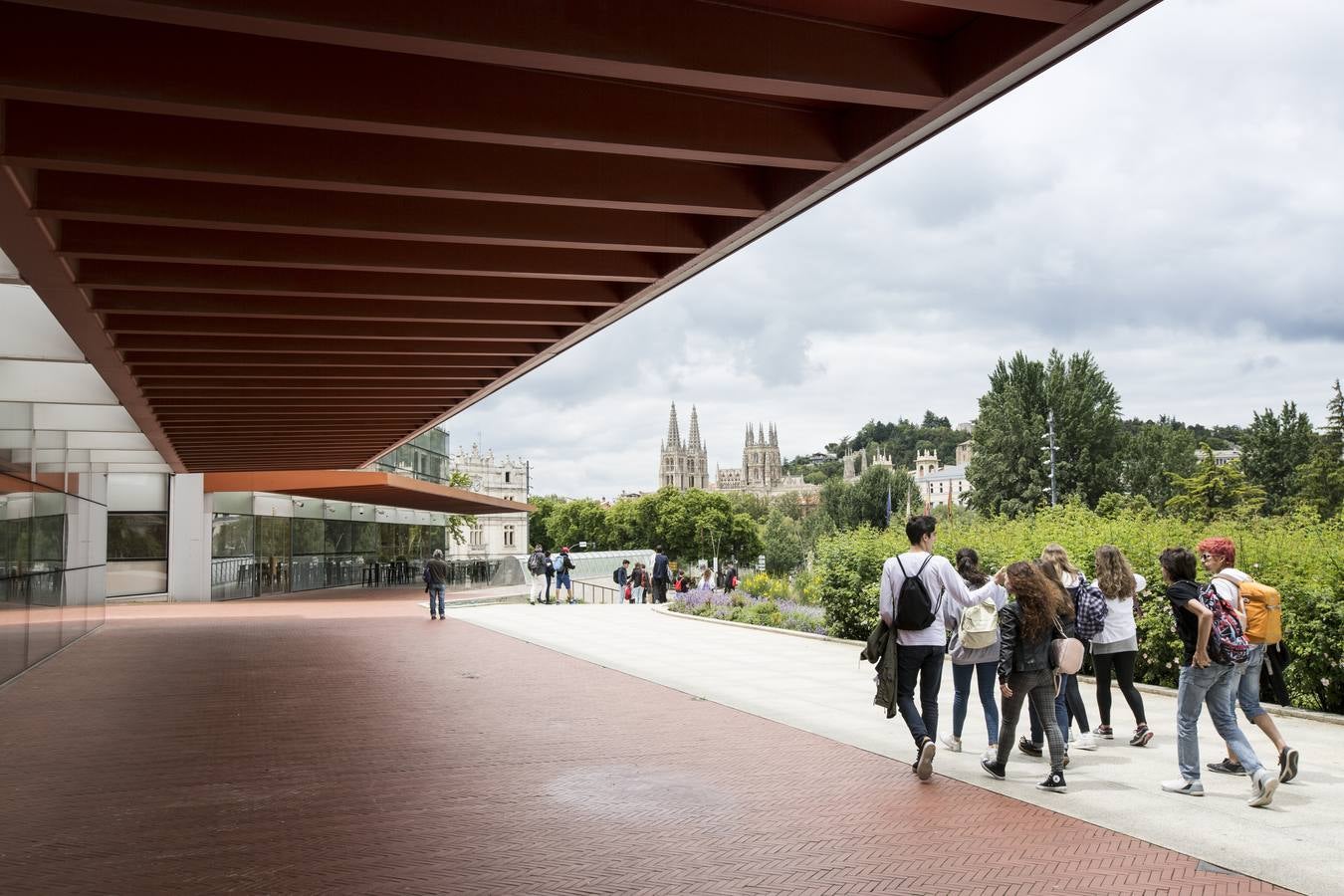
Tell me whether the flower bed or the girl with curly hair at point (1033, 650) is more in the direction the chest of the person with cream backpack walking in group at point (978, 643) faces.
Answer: the flower bed

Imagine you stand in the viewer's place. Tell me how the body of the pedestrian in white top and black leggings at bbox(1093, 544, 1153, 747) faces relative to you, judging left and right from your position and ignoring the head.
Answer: facing away from the viewer and to the left of the viewer

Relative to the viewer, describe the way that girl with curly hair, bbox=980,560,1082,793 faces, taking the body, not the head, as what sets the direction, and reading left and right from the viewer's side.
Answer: facing away from the viewer and to the left of the viewer

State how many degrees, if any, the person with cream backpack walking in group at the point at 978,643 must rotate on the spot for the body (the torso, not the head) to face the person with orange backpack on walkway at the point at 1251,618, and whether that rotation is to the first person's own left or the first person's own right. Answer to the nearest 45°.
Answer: approximately 135° to the first person's own right

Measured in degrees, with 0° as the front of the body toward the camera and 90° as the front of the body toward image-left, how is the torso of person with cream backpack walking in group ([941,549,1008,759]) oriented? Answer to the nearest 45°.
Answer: approximately 135°

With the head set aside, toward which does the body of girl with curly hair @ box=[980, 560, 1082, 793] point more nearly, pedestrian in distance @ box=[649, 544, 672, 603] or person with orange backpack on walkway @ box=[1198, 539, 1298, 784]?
the pedestrian in distance

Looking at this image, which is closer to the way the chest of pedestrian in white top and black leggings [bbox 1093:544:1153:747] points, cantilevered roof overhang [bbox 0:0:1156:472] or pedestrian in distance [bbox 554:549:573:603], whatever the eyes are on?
the pedestrian in distance
